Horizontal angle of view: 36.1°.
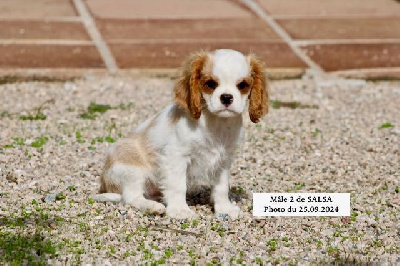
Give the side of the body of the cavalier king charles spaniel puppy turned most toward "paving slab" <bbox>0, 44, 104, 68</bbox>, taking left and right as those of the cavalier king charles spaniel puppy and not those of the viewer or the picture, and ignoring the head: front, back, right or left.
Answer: back

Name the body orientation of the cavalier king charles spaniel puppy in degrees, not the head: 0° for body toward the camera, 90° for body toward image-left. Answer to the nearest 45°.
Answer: approximately 315°

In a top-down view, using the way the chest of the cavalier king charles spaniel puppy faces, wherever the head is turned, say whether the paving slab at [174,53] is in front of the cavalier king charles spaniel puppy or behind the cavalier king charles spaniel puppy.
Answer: behind

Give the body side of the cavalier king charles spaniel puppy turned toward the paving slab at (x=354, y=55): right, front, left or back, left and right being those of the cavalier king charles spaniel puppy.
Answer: left

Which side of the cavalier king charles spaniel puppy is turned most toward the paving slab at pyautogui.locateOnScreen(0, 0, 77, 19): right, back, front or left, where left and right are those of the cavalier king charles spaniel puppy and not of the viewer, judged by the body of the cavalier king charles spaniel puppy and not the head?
back
